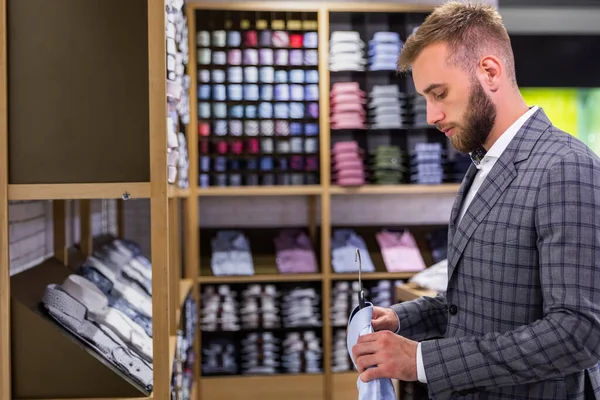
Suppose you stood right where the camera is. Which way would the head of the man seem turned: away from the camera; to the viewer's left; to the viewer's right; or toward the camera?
to the viewer's left

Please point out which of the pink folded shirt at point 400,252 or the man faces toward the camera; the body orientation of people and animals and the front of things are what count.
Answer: the pink folded shirt

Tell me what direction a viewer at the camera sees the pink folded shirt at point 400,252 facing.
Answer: facing the viewer

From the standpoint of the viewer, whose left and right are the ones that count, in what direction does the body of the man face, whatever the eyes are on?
facing to the left of the viewer

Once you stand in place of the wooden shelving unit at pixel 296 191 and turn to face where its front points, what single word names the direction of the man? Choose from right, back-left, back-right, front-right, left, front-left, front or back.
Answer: front

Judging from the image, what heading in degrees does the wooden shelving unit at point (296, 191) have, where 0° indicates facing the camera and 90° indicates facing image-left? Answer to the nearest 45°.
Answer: approximately 0°

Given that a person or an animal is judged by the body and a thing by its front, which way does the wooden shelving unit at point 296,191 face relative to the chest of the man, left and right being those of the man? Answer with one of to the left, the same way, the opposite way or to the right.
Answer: to the left

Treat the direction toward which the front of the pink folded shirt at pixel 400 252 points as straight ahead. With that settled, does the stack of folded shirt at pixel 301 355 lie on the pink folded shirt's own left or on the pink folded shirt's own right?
on the pink folded shirt's own right

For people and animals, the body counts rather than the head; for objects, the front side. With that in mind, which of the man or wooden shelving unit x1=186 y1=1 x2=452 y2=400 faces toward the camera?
the wooden shelving unit
